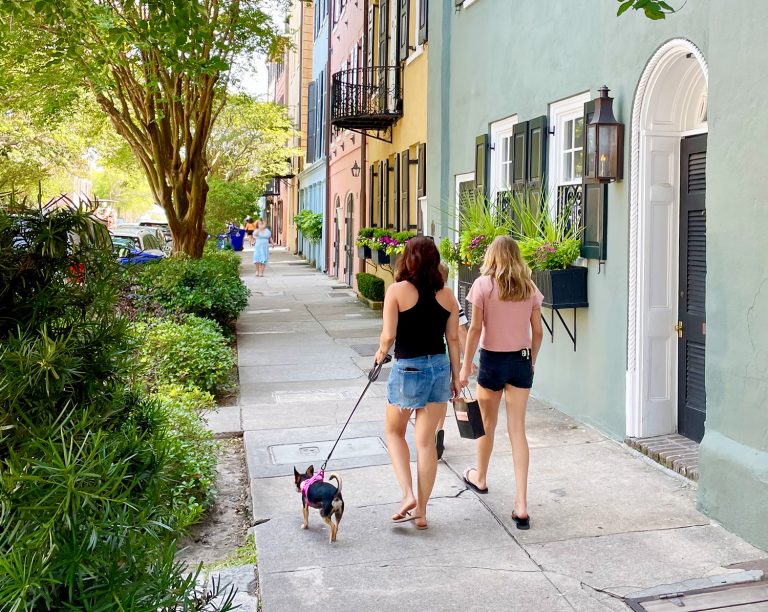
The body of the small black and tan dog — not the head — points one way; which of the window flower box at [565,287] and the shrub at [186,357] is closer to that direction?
the shrub

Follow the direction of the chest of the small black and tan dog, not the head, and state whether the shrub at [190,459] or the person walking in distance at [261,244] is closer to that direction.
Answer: the shrub

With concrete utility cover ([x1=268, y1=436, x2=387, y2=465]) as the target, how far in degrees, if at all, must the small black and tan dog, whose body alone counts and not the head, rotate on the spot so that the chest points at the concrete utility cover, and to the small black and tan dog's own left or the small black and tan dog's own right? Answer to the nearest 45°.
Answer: approximately 45° to the small black and tan dog's own right

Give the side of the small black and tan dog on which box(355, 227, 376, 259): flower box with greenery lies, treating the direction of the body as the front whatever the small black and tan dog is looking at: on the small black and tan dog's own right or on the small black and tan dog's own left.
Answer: on the small black and tan dog's own right

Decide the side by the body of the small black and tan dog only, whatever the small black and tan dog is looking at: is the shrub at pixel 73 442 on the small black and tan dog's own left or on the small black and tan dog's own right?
on the small black and tan dog's own left

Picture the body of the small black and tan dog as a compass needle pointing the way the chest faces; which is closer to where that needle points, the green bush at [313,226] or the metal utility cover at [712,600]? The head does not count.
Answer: the green bush
